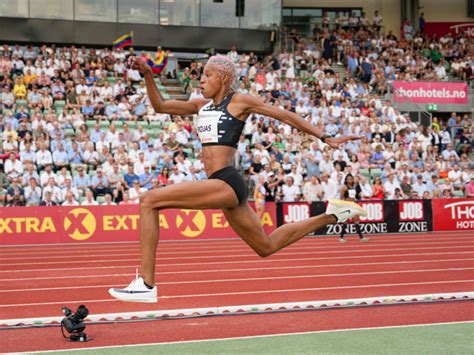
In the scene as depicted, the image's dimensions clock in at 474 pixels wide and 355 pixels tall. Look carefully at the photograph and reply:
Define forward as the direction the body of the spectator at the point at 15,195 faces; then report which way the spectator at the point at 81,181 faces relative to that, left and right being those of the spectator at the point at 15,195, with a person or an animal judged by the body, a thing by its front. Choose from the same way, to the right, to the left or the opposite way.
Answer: the same way

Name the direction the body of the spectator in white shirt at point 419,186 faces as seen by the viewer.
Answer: toward the camera

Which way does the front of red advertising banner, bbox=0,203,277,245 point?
toward the camera

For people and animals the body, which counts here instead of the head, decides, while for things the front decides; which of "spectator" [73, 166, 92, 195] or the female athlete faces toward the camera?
the spectator

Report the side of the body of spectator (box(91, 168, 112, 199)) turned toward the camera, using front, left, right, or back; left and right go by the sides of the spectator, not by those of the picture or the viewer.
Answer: front

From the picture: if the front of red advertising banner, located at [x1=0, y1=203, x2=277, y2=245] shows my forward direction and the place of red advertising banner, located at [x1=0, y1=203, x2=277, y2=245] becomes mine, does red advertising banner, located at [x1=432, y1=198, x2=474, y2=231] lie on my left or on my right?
on my left

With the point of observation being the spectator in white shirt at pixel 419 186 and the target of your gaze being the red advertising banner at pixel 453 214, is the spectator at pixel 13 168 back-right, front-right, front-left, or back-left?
back-right

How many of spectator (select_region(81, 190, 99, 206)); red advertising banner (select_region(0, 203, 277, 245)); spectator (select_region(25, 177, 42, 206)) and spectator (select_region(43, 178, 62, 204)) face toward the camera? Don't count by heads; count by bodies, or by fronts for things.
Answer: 4

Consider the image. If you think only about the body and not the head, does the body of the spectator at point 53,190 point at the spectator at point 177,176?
no

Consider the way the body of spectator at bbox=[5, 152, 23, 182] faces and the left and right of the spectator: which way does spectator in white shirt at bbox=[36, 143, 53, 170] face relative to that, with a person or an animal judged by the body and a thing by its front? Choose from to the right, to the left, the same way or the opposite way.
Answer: the same way

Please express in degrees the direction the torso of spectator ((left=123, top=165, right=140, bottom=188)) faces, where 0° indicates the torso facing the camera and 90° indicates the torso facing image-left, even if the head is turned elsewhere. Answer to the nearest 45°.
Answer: approximately 0°

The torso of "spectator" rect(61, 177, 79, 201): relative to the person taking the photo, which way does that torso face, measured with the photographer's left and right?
facing the viewer

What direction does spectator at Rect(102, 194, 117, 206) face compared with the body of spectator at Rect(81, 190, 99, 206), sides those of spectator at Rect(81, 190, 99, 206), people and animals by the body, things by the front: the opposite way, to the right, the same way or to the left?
the same way

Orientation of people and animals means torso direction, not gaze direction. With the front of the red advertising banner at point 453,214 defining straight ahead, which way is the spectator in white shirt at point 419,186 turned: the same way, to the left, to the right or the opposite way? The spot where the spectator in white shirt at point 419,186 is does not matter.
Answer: the same way

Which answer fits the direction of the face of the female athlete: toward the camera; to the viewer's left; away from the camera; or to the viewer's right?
to the viewer's left

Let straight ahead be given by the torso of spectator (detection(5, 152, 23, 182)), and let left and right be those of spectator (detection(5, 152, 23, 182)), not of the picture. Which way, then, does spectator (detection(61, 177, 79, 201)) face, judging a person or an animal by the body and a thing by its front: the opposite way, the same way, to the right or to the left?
the same way
